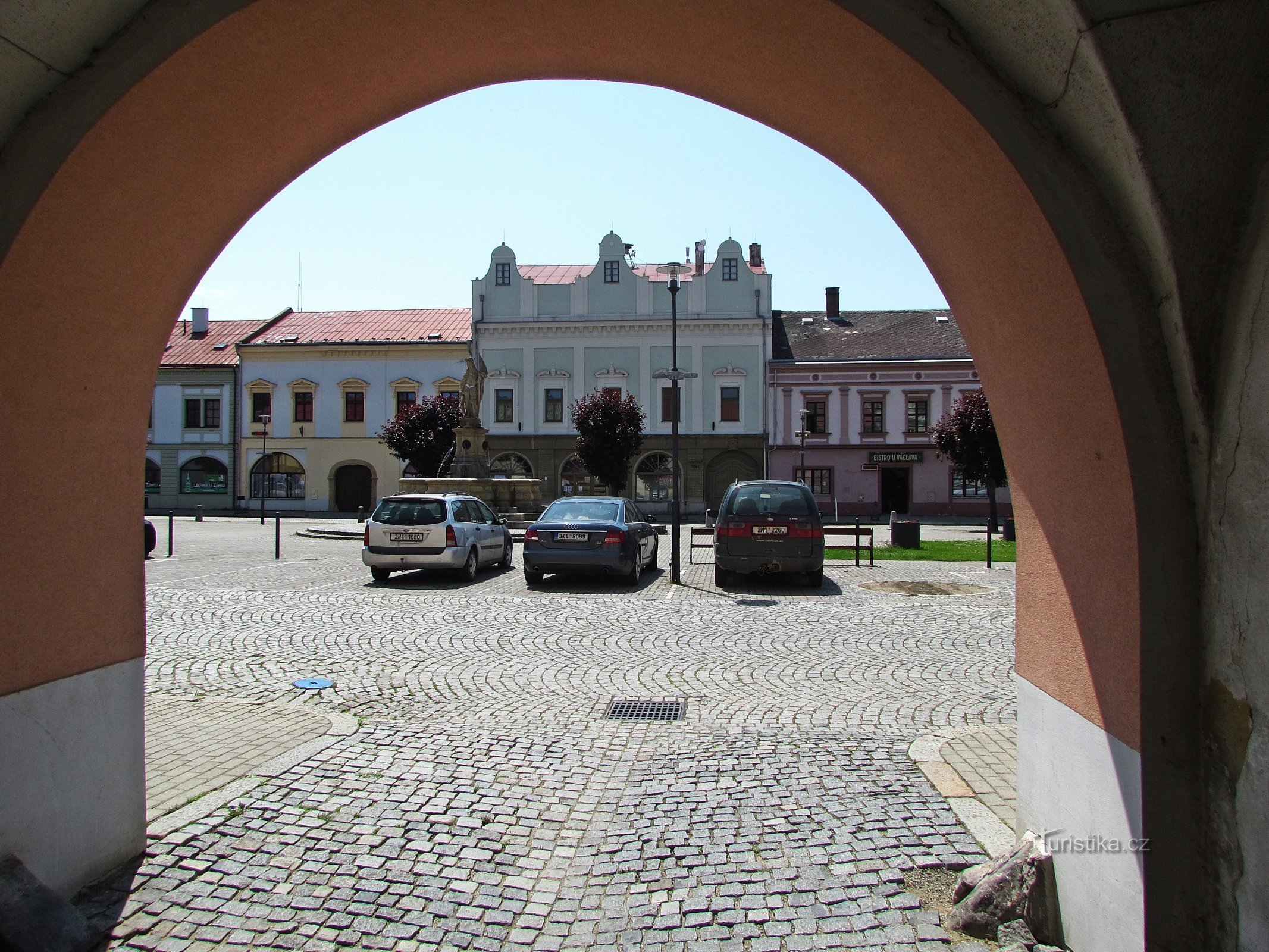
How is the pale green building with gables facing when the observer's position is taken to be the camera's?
facing the viewer

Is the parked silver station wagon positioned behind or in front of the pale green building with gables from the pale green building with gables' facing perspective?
in front

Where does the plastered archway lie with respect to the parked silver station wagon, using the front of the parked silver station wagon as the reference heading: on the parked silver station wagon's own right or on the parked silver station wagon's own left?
on the parked silver station wagon's own right

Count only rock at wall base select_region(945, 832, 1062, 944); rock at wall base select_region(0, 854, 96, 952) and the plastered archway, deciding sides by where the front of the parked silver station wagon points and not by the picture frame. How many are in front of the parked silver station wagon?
0

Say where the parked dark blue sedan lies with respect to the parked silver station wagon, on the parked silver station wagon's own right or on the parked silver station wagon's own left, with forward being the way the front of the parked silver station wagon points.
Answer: on the parked silver station wagon's own right

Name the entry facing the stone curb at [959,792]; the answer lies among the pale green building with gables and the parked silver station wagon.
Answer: the pale green building with gables

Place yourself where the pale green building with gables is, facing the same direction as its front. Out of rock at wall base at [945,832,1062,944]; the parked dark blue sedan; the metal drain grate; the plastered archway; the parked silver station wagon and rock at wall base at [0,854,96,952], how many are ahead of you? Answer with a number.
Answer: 6

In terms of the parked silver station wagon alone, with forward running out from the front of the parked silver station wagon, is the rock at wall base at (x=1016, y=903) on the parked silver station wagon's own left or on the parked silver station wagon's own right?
on the parked silver station wagon's own right

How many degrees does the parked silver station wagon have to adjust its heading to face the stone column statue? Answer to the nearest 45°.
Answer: approximately 45° to its left

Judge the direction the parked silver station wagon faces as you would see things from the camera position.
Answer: facing away from the viewer and to the right of the viewer

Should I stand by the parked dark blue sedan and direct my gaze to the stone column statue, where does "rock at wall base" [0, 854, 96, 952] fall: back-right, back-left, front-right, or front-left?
back-left

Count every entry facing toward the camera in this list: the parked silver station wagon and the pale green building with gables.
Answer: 1

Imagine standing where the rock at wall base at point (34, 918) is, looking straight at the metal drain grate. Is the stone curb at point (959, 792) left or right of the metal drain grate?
right

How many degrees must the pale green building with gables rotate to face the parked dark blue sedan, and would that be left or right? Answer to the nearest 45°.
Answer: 0° — it already faces it

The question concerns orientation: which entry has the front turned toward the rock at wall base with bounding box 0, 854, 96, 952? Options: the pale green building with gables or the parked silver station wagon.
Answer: the pale green building with gables

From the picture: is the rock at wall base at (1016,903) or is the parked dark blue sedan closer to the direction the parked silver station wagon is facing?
the parked dark blue sedan

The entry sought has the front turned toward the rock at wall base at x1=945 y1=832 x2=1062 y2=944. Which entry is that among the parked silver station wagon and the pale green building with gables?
the pale green building with gables

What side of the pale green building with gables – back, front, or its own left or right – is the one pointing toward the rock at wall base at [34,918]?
front

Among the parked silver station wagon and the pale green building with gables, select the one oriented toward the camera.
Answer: the pale green building with gables

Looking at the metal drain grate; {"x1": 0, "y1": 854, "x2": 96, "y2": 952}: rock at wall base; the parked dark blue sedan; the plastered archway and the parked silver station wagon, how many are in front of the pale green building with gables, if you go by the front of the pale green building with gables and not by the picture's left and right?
5
